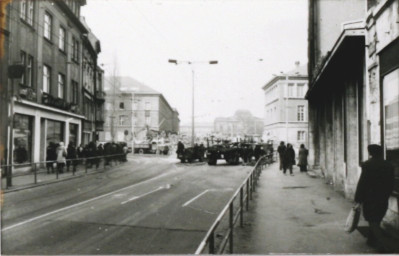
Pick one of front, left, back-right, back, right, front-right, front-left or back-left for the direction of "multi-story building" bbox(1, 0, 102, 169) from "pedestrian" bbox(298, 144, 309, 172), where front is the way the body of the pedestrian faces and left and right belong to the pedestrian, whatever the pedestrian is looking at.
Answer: back-left

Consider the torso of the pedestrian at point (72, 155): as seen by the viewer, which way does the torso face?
away from the camera

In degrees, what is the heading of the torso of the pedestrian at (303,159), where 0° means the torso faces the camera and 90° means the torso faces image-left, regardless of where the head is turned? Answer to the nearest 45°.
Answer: approximately 180°

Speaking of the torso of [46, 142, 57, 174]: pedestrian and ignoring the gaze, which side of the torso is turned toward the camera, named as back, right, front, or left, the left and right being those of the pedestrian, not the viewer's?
back

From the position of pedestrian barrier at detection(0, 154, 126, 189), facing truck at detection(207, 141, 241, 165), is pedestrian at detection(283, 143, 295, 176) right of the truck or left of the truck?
right
